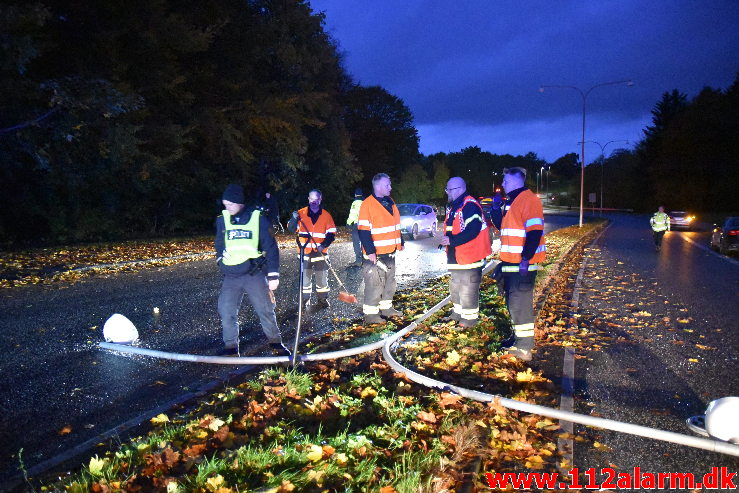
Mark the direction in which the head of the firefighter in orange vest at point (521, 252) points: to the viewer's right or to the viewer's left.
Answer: to the viewer's left

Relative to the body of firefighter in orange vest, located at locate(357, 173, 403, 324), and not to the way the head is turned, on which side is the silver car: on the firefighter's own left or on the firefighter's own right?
on the firefighter's own left

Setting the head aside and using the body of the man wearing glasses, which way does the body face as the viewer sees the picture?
to the viewer's left

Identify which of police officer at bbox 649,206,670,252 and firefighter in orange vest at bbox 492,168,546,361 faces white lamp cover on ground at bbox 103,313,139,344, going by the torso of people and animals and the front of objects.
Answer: the firefighter in orange vest

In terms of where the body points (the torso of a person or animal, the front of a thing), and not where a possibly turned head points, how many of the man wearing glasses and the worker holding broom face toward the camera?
1

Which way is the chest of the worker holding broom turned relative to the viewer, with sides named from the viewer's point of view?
facing the viewer

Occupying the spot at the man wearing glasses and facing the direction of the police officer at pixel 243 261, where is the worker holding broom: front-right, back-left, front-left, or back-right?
front-right

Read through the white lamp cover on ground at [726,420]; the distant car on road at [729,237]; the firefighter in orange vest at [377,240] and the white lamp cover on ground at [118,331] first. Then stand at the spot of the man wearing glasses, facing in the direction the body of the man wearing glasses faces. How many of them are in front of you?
2

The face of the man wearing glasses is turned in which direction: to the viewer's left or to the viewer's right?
to the viewer's left

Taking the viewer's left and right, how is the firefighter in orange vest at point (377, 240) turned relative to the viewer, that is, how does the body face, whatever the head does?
facing the viewer and to the right of the viewer

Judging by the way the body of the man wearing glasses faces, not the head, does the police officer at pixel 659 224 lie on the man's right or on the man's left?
on the man's right

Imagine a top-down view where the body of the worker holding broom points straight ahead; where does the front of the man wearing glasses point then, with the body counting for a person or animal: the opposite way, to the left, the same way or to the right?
to the right
